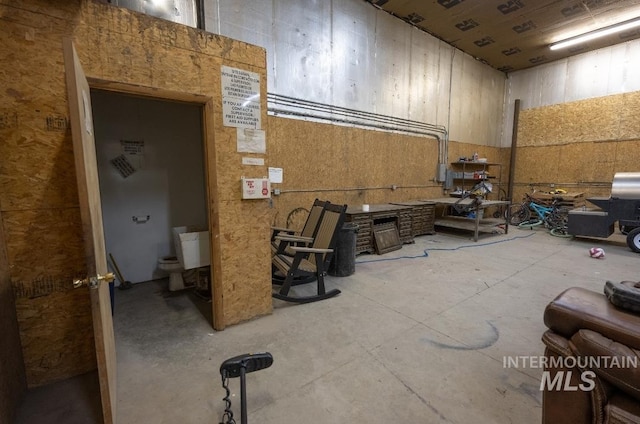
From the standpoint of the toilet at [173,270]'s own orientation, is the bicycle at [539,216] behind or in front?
behind

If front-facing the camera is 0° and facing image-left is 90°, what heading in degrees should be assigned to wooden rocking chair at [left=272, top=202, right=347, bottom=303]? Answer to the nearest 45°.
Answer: approximately 45°

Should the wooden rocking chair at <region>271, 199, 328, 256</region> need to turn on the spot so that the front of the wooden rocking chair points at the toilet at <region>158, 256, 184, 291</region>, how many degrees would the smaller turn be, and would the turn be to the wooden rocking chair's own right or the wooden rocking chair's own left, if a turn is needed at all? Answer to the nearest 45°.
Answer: approximately 45° to the wooden rocking chair's own right

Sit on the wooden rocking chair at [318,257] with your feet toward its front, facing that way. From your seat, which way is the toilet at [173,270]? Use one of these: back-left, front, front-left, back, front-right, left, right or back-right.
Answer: front-right

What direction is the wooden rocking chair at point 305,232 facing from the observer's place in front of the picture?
facing the viewer and to the left of the viewer

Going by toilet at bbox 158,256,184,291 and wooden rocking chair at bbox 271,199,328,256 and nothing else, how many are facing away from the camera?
0

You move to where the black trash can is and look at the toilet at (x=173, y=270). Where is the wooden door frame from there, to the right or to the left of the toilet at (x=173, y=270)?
left

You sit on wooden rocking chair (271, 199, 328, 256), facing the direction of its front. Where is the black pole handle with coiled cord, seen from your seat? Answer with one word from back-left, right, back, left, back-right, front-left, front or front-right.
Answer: front-left

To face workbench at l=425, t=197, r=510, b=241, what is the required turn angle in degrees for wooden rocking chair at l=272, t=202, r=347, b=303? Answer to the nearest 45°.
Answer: approximately 180°

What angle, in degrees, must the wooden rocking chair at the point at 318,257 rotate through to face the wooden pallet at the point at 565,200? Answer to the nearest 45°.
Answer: approximately 180°

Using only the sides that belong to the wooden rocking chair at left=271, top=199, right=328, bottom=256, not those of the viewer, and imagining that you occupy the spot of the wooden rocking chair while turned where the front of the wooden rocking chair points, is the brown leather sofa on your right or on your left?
on your left

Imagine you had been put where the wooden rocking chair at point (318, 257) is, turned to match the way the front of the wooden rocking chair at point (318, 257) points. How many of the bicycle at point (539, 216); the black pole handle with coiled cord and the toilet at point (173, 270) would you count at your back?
1
